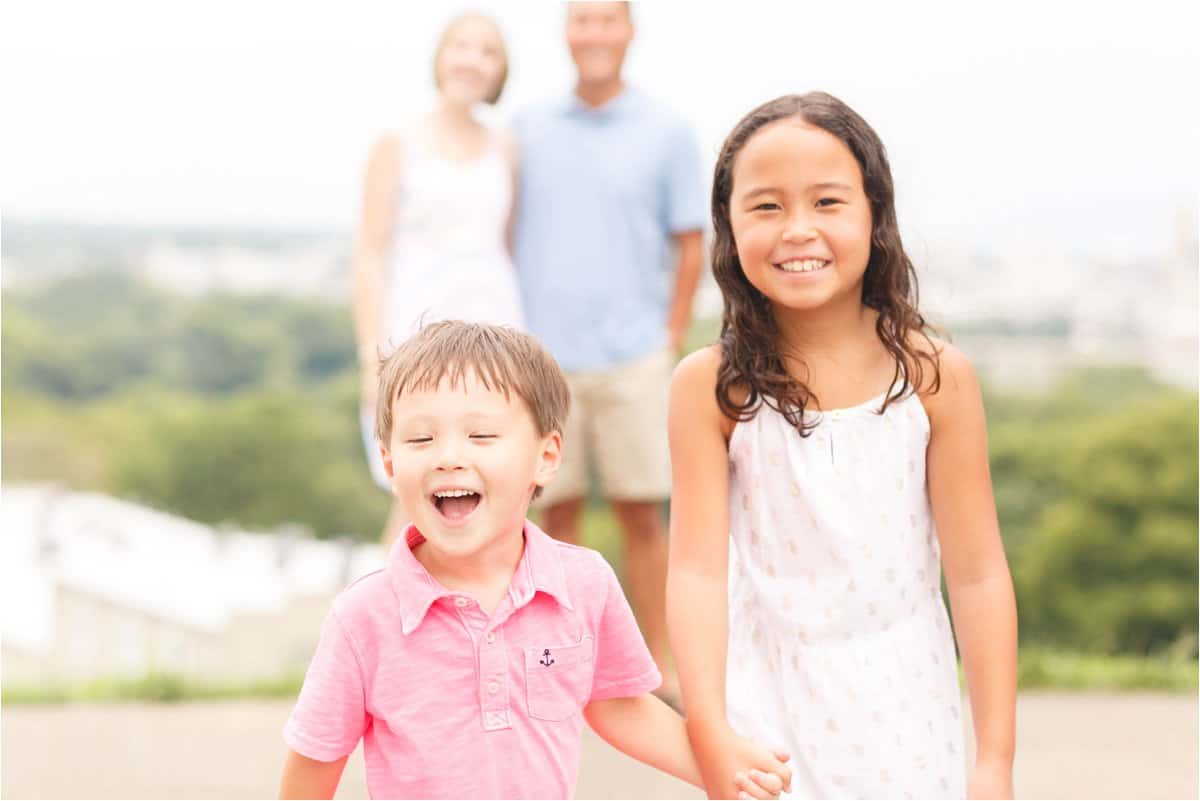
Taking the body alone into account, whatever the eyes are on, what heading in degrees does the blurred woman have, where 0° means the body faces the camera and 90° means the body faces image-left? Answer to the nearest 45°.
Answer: approximately 0°

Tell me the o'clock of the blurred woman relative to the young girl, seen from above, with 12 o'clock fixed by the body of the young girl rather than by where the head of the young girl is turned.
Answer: The blurred woman is roughly at 5 o'clock from the young girl.

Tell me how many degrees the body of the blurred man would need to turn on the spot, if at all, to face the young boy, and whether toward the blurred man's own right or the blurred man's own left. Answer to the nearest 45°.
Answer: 0° — they already face them

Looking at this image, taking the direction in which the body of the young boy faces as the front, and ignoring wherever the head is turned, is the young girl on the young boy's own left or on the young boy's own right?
on the young boy's own left
